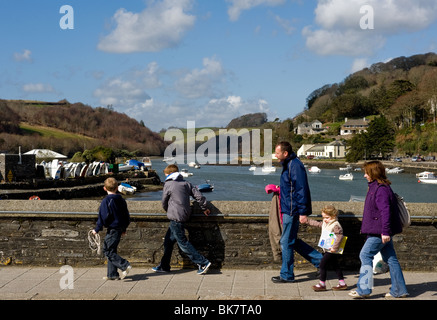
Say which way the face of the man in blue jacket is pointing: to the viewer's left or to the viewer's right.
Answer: to the viewer's left

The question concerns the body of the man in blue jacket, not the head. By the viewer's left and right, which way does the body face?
facing to the left of the viewer

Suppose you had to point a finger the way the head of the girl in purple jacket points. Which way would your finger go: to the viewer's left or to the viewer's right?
to the viewer's left

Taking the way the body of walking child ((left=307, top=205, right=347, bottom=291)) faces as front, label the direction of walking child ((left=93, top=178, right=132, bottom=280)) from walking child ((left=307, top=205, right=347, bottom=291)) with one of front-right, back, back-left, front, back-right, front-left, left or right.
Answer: front-right

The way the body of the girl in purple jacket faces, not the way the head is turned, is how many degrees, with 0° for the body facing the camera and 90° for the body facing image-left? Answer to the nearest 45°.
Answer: approximately 90°

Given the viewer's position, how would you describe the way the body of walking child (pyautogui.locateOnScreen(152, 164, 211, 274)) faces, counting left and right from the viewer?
facing away from the viewer and to the left of the viewer

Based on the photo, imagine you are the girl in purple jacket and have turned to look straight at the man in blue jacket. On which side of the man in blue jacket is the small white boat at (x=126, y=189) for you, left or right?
right

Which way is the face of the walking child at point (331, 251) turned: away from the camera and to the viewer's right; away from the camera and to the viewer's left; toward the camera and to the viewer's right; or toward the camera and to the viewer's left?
toward the camera and to the viewer's left

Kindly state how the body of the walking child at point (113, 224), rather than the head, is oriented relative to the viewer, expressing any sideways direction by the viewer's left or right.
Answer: facing away from the viewer and to the left of the viewer

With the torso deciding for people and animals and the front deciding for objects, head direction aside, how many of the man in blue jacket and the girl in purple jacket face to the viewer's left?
2

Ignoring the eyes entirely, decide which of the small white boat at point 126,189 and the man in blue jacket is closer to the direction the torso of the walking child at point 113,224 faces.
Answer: the small white boat
